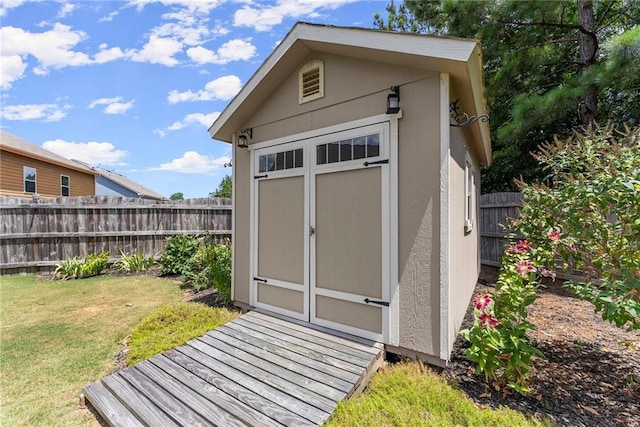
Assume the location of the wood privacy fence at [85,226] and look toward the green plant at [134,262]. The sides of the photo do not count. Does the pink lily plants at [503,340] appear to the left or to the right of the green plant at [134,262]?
right

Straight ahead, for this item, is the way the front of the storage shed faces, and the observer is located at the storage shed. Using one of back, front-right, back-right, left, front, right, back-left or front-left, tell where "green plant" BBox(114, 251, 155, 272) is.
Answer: right

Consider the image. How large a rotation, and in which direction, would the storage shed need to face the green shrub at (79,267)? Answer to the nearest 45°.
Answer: approximately 90° to its right

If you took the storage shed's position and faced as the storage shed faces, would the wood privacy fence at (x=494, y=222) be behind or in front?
behind

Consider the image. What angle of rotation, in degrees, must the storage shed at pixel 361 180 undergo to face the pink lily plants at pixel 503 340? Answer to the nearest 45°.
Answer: approximately 90° to its left

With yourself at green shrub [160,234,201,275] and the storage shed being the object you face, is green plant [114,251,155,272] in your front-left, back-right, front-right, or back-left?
back-right

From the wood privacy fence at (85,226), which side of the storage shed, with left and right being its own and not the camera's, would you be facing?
right

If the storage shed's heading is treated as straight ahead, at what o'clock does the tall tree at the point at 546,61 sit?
The tall tree is roughly at 6 o'clock from the storage shed.

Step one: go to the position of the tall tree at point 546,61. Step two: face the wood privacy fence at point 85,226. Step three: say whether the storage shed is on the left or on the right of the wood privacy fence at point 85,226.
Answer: left

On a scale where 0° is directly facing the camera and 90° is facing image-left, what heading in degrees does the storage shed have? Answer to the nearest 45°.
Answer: approximately 45°

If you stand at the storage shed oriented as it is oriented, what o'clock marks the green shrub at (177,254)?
The green shrub is roughly at 3 o'clock from the storage shed.

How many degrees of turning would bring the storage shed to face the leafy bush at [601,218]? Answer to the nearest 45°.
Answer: approximately 135° to its left
